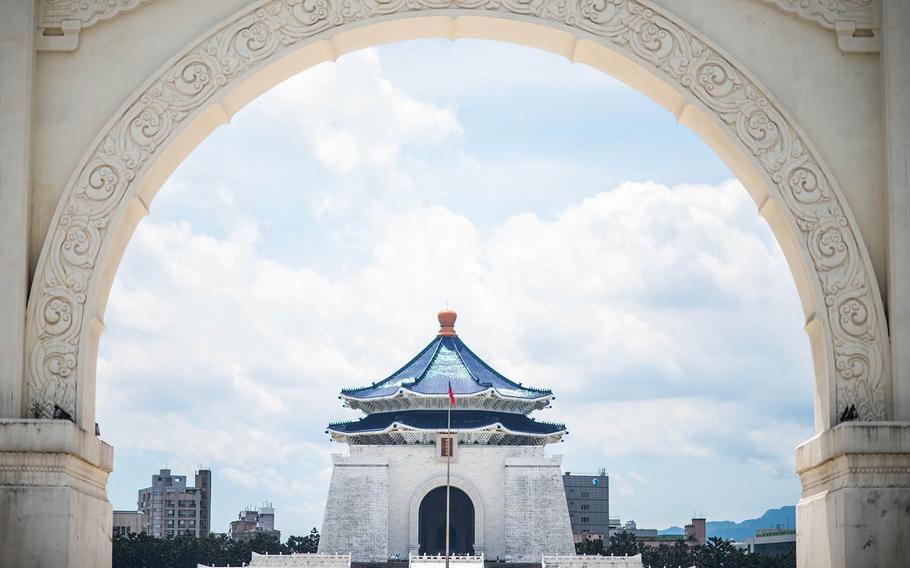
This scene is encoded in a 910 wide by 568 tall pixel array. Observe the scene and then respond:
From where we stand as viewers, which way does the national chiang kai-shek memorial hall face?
facing the viewer

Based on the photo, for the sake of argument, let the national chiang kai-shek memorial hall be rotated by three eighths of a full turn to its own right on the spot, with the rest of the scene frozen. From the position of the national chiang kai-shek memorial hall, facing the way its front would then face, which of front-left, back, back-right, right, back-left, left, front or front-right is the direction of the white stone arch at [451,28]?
back-left
